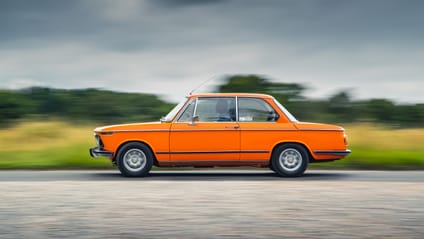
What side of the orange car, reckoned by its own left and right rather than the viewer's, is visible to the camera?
left
